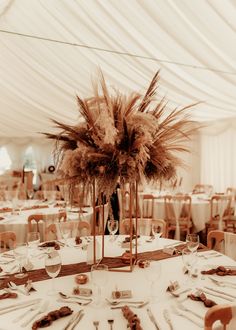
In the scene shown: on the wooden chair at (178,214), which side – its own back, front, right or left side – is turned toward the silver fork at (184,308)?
back

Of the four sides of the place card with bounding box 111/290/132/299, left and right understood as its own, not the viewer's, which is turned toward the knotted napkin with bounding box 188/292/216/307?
left

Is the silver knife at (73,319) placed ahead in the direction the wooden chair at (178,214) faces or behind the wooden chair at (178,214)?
behind

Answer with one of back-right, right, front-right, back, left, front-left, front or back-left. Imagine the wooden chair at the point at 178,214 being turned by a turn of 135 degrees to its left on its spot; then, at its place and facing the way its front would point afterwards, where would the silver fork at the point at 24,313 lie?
front-left

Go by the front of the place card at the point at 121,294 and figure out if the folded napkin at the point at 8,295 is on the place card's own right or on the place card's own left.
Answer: on the place card's own right

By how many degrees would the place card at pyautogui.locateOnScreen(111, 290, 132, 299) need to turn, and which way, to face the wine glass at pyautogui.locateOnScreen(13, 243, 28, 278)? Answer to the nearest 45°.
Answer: approximately 135° to its right

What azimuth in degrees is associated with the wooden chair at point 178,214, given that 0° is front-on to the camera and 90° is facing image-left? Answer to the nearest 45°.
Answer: approximately 180°

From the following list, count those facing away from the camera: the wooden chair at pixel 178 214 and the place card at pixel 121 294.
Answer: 1

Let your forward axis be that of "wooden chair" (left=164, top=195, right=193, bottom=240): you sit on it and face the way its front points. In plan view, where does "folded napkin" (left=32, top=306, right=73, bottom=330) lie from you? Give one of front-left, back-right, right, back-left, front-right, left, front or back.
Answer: back

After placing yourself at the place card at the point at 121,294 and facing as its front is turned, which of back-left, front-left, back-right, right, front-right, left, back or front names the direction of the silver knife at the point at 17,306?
right

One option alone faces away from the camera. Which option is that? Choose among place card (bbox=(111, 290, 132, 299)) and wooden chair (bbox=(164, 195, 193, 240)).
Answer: the wooden chair
